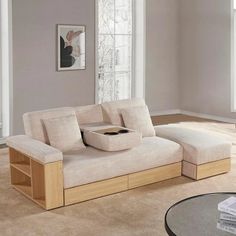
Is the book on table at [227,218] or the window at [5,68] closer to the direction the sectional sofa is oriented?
the book on table

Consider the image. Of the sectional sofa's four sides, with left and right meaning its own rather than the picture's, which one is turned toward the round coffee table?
front

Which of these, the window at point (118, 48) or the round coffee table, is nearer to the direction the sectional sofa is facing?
the round coffee table

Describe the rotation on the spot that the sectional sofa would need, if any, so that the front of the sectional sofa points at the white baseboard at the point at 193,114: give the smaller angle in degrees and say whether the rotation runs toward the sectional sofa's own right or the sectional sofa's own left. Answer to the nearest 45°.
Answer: approximately 135° to the sectional sofa's own left

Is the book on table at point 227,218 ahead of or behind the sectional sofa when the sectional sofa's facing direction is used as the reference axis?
ahead

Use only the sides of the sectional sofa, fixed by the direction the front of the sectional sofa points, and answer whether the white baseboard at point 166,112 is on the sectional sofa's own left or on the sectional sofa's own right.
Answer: on the sectional sofa's own left

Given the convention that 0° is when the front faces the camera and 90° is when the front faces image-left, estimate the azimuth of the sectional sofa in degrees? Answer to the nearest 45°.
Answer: approximately 315°

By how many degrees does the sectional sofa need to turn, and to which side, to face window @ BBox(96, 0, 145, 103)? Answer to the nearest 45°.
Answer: approximately 135° to its left
